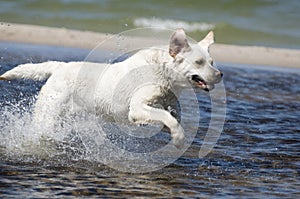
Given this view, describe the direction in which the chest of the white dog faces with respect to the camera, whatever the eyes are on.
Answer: to the viewer's right
